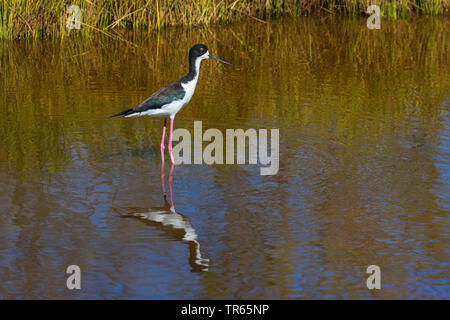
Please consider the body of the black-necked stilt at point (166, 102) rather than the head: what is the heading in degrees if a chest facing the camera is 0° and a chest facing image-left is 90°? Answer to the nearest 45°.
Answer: approximately 270°
